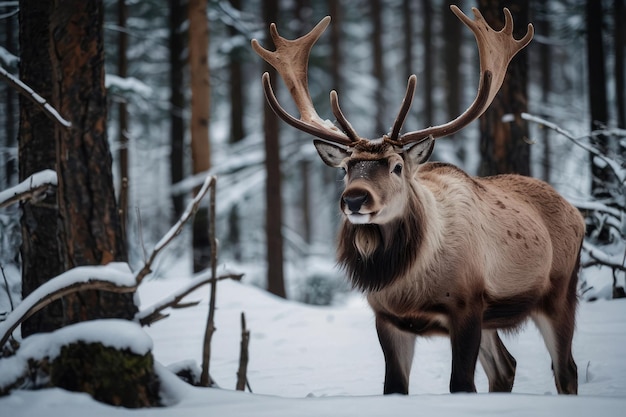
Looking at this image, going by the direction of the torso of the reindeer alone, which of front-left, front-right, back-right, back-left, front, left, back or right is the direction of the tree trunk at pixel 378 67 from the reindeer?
back-right

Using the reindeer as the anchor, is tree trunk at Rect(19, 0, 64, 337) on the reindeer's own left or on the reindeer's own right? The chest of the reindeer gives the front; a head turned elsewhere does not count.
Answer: on the reindeer's own right

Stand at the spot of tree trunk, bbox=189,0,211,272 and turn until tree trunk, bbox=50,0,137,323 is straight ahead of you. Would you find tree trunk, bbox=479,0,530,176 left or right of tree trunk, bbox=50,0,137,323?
left

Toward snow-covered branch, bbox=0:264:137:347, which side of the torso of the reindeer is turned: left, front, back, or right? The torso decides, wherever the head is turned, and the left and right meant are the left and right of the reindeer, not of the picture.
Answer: front

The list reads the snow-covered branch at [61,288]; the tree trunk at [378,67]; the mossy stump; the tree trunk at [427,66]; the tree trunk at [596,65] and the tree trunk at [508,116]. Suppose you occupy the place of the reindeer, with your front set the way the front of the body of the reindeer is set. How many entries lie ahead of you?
2

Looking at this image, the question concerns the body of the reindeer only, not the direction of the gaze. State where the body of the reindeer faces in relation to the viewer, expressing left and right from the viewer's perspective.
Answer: facing the viewer and to the left of the viewer

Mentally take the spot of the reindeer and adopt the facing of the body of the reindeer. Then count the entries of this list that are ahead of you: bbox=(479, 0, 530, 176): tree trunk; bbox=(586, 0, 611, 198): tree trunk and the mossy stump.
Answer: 1

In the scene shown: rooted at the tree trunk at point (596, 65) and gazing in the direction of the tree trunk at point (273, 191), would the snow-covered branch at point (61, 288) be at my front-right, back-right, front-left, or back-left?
front-left

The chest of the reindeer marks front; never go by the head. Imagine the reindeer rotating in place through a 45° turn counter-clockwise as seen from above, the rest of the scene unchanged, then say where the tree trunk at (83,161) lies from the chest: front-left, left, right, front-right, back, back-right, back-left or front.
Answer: right

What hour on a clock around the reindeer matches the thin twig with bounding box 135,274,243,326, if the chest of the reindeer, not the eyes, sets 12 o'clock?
The thin twig is roughly at 1 o'clock from the reindeer.

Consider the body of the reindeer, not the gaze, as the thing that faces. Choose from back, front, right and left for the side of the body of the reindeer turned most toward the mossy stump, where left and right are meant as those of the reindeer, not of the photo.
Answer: front

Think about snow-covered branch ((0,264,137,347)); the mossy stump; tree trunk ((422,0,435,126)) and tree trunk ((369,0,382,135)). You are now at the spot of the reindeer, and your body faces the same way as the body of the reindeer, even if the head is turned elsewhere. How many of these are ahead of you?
2

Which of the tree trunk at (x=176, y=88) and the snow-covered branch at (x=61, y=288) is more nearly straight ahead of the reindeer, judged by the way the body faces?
the snow-covered branch

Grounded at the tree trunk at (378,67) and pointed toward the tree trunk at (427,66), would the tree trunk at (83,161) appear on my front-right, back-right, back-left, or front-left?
back-right

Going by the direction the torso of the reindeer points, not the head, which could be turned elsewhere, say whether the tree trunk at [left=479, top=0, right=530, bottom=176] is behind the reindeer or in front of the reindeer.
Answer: behind
